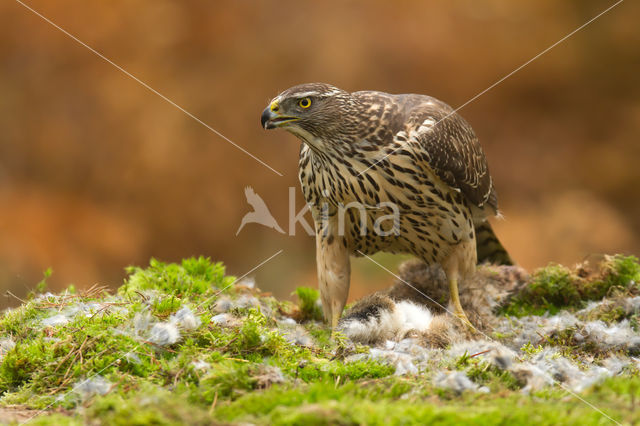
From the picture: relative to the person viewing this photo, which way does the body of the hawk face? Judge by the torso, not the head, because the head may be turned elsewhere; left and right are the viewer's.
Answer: facing the viewer and to the left of the viewer
